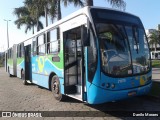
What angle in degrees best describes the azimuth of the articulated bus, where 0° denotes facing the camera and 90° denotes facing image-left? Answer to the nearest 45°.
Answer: approximately 315°

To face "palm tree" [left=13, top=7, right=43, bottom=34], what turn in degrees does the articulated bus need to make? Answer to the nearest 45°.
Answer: approximately 135° to its left
